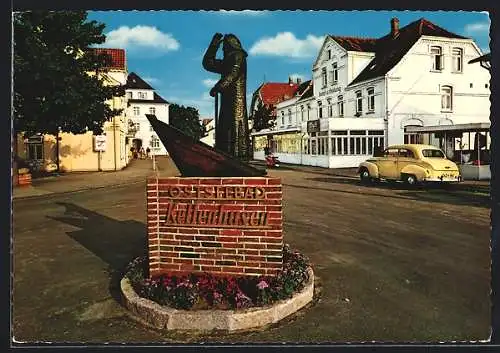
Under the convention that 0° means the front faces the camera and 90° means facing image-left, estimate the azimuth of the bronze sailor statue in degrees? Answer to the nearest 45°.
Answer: approximately 90°

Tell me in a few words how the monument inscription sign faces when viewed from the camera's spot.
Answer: facing the viewer

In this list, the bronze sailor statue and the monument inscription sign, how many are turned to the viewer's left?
1

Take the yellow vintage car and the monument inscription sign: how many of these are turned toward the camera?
1

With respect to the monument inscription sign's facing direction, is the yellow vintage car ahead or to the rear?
to the rear

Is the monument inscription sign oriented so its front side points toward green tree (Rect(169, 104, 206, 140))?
no

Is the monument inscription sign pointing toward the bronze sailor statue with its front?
no

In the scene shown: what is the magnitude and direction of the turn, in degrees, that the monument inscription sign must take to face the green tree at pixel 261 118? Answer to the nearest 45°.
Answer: approximately 180°

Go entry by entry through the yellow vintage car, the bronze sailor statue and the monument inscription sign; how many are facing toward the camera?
1

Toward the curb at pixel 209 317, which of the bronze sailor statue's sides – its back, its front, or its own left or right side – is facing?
left

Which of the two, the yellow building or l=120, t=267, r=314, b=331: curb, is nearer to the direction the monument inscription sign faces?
the curb
